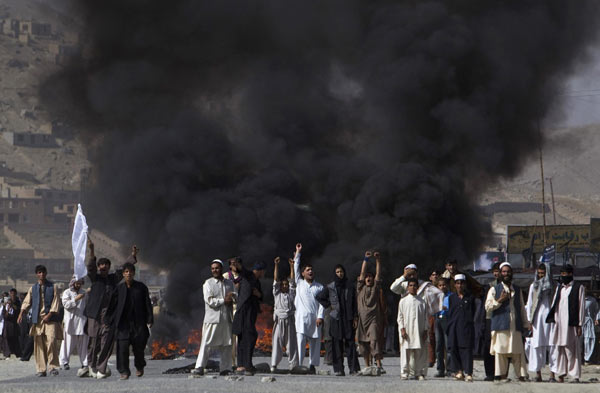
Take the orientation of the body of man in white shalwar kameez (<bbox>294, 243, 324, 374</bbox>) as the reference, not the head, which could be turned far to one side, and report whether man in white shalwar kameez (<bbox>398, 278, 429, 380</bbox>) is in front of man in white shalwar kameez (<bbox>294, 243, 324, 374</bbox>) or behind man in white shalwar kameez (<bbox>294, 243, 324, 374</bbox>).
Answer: in front

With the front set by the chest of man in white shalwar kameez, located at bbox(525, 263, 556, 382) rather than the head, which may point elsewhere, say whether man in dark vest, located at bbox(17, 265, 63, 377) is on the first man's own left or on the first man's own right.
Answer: on the first man's own right

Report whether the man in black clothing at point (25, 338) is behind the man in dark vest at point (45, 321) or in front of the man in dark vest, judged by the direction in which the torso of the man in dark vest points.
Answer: behind

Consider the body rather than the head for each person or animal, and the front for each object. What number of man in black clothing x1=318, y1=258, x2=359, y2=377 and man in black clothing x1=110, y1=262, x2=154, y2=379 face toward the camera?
2

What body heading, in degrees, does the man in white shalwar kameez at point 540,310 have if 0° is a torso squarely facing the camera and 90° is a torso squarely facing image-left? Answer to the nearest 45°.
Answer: approximately 0°

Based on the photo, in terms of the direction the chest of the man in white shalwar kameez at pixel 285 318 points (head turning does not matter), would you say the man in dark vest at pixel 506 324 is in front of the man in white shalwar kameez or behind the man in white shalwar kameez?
in front
